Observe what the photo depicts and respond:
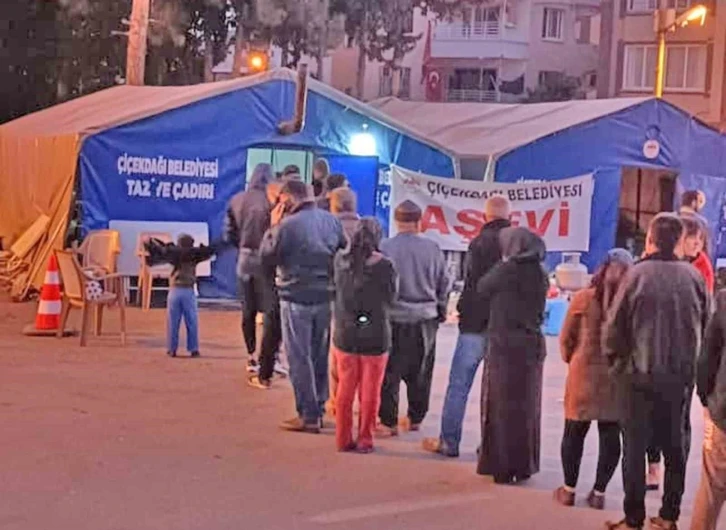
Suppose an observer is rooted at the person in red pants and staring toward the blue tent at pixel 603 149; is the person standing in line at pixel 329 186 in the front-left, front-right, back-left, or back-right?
front-left

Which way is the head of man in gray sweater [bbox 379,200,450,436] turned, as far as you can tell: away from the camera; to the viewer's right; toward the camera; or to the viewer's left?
away from the camera

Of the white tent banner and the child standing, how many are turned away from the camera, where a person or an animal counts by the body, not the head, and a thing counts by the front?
1

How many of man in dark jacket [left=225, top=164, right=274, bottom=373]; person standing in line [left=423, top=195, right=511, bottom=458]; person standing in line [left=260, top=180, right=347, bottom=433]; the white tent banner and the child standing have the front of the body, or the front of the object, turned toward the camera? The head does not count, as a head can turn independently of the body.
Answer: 1

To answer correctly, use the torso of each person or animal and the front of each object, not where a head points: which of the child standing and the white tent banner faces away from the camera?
the child standing

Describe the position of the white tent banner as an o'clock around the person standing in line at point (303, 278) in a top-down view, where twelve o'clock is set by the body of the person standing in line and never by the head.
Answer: The white tent banner is roughly at 2 o'clock from the person standing in line.

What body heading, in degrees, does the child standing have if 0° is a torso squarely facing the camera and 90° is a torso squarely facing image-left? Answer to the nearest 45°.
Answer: approximately 180°

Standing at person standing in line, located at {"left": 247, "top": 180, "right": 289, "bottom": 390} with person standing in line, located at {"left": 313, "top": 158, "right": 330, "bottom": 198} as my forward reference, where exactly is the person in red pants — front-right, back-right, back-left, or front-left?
back-right

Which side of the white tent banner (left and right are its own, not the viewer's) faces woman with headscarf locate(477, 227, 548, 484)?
front

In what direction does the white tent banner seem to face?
toward the camera

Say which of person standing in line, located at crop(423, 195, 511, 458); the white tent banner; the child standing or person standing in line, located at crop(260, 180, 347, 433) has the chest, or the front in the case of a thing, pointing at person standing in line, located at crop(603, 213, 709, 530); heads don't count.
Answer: the white tent banner

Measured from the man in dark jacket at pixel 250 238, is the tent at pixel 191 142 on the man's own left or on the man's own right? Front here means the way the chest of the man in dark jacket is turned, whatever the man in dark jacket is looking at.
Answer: on the man's own left

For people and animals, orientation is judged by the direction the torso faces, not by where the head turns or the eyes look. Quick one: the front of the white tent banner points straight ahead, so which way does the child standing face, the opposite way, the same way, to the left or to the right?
the opposite way

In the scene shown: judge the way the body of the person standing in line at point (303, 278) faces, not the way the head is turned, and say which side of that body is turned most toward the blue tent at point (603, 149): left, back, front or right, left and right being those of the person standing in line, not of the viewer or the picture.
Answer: right

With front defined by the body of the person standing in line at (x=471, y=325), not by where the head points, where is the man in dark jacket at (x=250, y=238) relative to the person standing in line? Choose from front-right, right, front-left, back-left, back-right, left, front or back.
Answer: front

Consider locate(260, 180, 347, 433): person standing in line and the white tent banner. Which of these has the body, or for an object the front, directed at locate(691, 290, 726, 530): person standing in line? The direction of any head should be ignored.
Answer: the white tent banner

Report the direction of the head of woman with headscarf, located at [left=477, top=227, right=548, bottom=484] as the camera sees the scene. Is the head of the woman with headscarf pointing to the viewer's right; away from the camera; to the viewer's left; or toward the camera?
away from the camera
